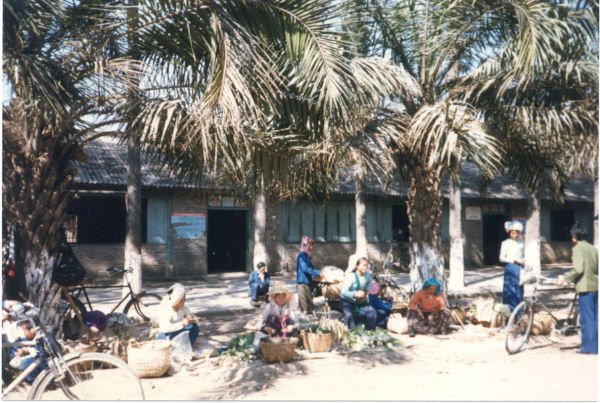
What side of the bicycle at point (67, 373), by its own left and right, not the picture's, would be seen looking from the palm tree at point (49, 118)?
left

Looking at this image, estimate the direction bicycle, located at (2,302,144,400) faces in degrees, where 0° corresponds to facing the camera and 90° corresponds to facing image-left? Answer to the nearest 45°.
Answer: approximately 270°

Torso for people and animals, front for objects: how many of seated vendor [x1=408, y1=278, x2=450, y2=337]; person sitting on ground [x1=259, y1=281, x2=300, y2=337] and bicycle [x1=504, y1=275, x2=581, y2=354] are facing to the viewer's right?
0

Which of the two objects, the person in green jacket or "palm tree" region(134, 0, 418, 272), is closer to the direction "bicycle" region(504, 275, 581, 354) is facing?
the palm tree

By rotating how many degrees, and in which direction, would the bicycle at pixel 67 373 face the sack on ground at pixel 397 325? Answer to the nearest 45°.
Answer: approximately 45° to its left

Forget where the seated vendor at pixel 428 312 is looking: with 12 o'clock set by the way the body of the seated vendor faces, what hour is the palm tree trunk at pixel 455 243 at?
The palm tree trunk is roughly at 6 o'clock from the seated vendor.

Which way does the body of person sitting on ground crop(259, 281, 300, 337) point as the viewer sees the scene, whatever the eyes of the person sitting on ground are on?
toward the camera

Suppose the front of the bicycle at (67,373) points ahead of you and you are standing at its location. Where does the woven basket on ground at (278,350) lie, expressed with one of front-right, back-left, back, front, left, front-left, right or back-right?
front-left

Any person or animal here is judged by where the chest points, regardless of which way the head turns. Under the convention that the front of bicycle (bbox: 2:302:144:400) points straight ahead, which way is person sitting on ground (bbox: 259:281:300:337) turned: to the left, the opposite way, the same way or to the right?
to the right

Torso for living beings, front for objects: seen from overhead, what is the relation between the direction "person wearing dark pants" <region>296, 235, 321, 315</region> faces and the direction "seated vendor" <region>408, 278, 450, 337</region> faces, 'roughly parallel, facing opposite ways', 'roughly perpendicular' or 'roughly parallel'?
roughly perpendicular

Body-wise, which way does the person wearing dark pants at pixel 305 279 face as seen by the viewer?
to the viewer's right

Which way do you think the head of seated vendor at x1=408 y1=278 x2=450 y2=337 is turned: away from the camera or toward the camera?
toward the camera

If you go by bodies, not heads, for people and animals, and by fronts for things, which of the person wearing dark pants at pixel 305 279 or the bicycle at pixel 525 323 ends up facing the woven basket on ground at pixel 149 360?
the bicycle

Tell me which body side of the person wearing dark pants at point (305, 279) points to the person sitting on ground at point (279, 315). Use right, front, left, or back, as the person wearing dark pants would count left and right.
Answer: right

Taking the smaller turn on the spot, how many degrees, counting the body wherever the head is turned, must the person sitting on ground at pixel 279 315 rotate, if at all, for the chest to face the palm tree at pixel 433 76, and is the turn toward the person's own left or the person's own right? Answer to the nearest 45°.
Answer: approximately 135° to the person's own left

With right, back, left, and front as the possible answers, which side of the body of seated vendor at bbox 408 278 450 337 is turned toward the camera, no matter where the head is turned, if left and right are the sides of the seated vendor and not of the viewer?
front
